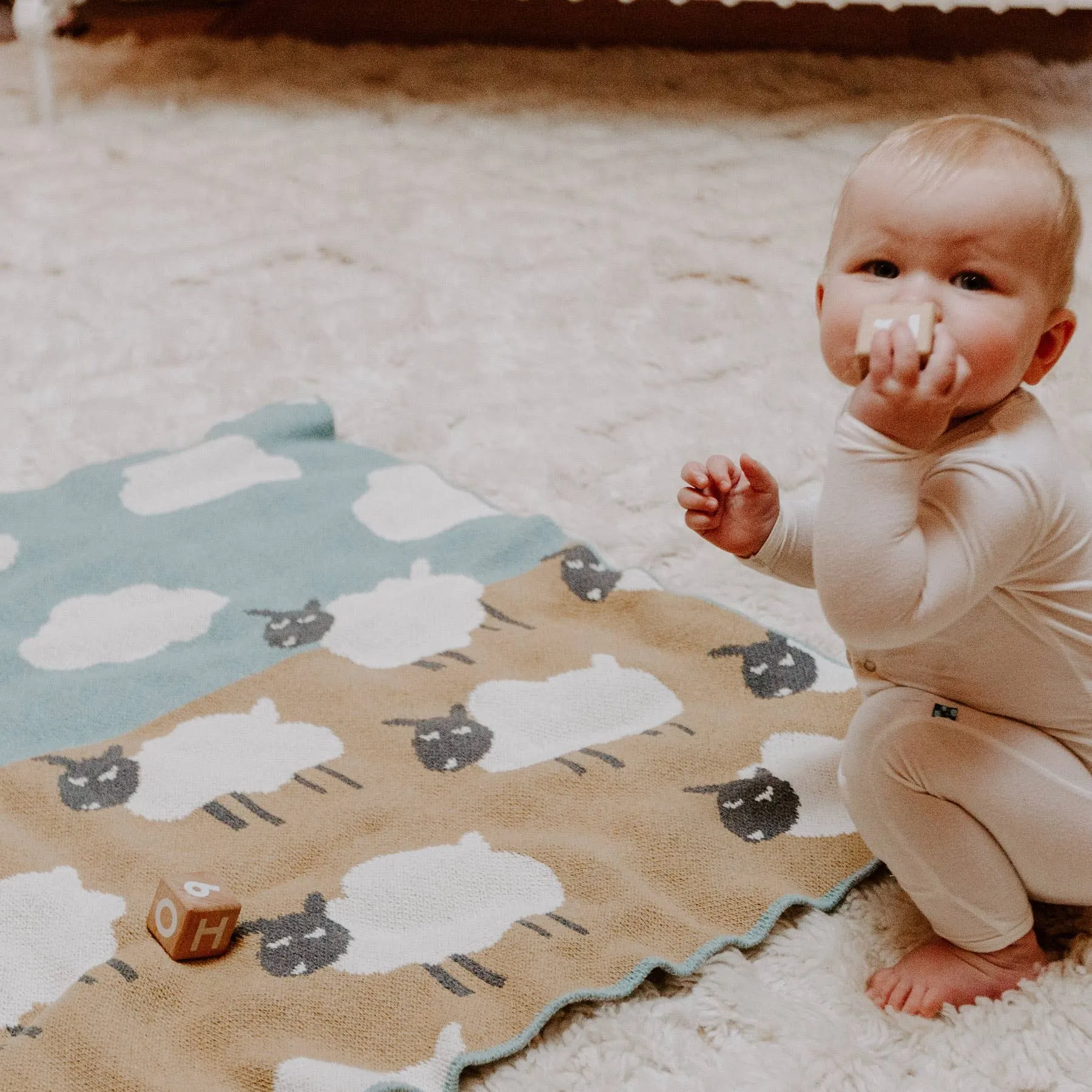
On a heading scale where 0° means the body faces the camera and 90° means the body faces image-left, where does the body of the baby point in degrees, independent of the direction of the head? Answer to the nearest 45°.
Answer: approximately 45°
